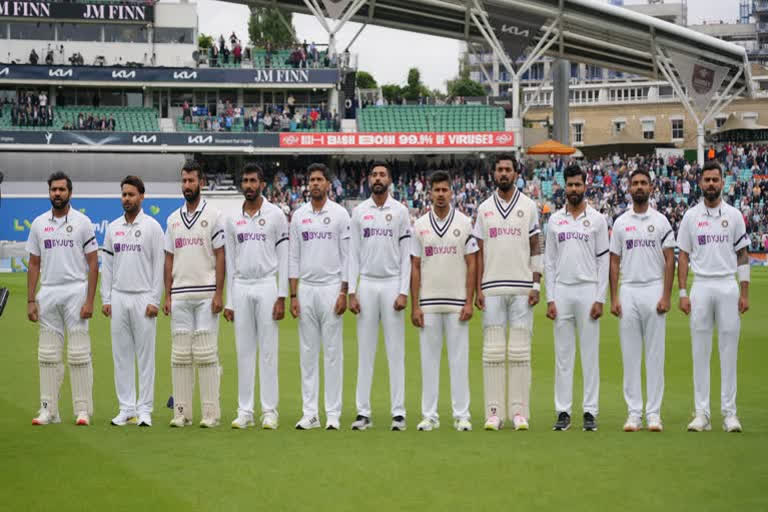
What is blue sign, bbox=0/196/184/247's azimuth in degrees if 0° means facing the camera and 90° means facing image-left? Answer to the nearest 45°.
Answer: approximately 0°

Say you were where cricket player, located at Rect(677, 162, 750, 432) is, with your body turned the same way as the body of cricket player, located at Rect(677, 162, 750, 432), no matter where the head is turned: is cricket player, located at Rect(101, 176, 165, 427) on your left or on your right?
on your right

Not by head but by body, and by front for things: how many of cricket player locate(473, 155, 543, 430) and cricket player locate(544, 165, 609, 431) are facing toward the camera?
2

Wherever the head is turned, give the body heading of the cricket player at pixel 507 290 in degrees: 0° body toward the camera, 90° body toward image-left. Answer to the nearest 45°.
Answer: approximately 0°

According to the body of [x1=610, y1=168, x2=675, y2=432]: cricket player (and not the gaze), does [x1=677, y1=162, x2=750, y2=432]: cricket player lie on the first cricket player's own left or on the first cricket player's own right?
on the first cricket player's own left

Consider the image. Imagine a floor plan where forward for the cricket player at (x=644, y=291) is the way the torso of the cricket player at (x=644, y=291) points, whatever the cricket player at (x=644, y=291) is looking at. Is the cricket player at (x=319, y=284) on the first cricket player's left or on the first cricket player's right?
on the first cricket player's right
